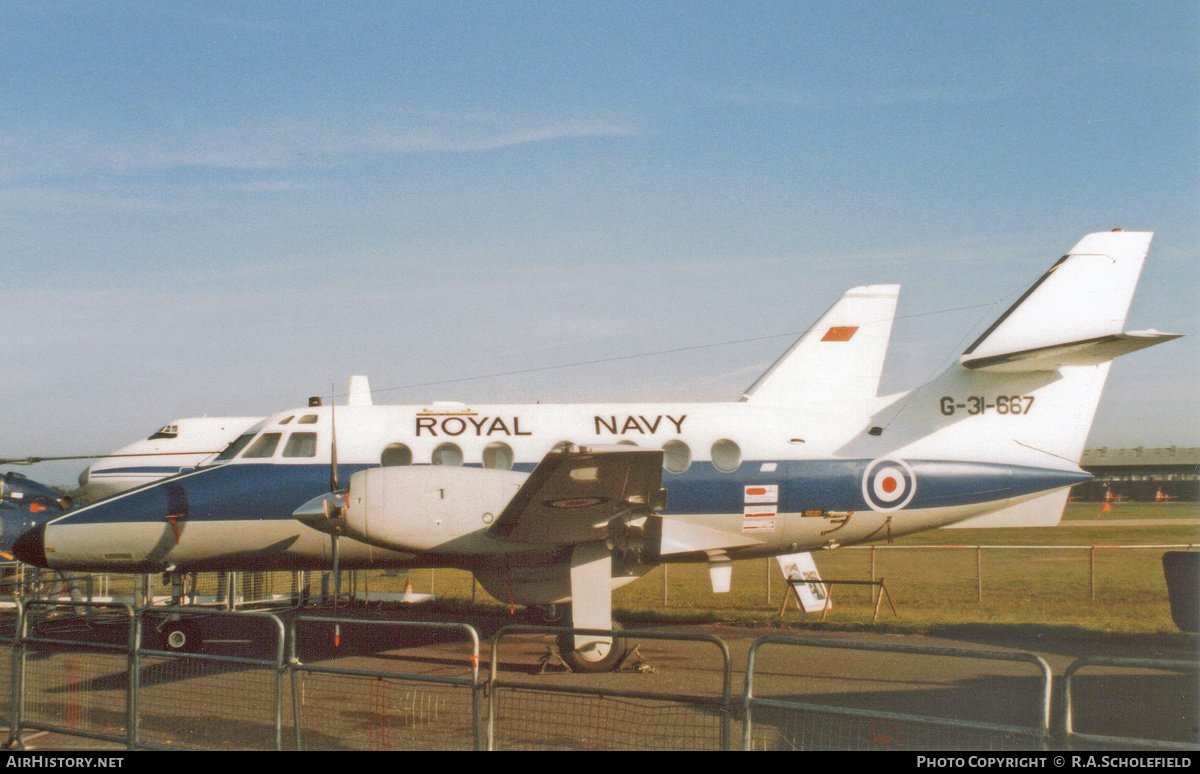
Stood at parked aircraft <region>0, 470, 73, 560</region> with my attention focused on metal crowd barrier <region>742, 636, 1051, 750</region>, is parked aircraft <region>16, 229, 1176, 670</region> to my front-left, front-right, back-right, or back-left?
front-left

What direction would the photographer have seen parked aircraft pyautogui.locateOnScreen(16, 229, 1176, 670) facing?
facing to the left of the viewer

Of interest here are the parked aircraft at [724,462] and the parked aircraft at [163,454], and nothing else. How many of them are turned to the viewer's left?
2

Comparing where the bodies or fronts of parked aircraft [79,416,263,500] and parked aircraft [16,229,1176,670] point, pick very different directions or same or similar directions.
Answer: same or similar directions

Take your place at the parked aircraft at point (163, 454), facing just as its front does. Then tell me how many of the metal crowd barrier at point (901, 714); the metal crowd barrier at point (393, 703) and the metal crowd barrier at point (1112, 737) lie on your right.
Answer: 0

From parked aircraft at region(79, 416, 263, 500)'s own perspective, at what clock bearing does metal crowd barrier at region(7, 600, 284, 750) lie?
The metal crowd barrier is roughly at 9 o'clock from the parked aircraft.

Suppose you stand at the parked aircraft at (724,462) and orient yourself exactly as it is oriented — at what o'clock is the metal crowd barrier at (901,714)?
The metal crowd barrier is roughly at 9 o'clock from the parked aircraft.

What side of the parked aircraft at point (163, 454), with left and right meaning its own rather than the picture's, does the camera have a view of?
left
